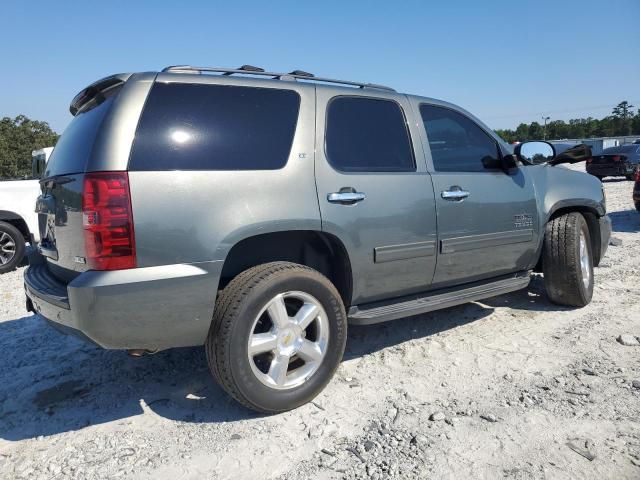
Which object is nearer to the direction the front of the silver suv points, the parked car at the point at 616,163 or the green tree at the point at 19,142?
the parked car

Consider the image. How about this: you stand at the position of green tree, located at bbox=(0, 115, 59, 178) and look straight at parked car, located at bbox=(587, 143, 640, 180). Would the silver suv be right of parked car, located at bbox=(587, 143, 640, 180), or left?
right

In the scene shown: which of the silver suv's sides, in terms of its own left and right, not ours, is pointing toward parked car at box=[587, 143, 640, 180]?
front

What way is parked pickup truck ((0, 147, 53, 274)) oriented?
to the viewer's right

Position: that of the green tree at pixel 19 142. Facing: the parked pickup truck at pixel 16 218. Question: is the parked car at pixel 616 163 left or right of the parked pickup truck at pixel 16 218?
left

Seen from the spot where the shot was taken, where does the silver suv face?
facing away from the viewer and to the right of the viewer

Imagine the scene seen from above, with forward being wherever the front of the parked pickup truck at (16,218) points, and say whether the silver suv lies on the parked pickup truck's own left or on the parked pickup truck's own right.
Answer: on the parked pickup truck's own right
